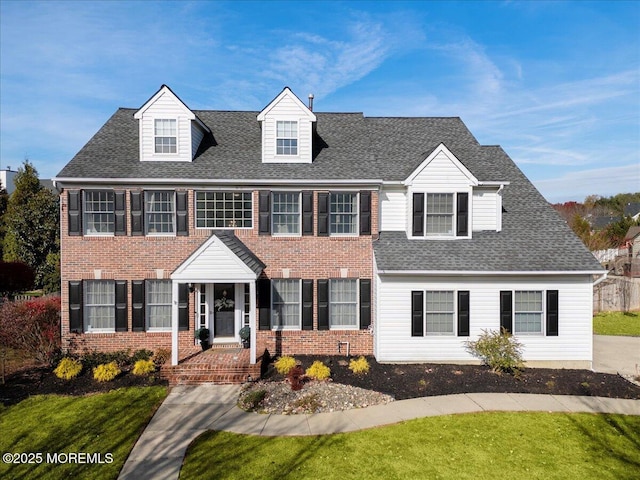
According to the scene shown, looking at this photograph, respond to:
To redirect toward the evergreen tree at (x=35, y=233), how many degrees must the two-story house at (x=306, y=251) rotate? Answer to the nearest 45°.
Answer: approximately 135° to its right

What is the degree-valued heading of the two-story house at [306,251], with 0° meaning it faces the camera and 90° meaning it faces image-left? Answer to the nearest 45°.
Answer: approximately 0°

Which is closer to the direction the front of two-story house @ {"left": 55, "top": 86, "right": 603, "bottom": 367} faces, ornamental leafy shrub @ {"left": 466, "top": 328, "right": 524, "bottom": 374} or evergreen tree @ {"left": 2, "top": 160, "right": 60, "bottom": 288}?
the ornamental leafy shrub

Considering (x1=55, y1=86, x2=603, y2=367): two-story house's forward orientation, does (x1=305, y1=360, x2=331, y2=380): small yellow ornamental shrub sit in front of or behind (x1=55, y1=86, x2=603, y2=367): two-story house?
in front

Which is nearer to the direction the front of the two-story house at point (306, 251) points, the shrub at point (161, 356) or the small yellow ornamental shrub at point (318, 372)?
the small yellow ornamental shrub
